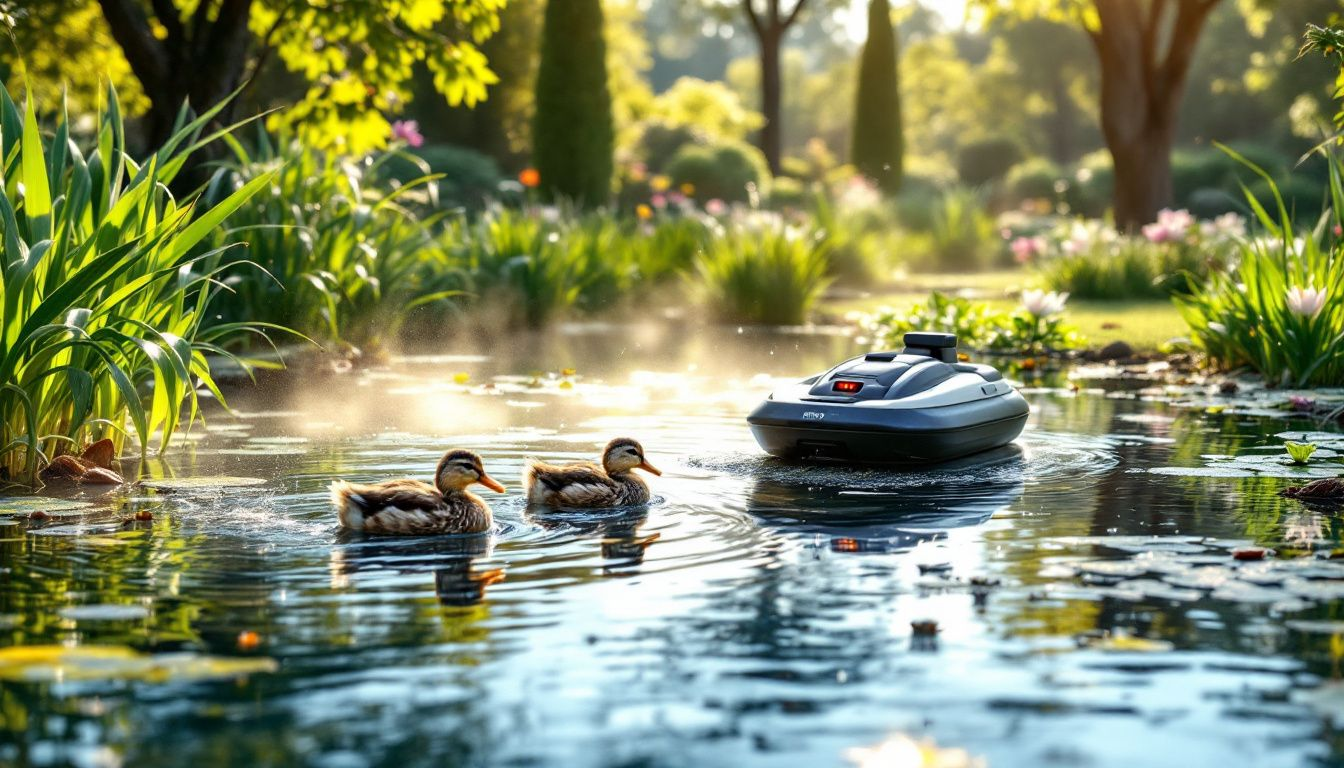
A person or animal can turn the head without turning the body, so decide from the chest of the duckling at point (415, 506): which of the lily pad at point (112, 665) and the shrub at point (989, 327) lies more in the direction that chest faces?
the shrub

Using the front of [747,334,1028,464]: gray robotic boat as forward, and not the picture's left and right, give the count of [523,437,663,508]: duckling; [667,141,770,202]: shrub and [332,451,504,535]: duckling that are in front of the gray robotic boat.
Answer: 2

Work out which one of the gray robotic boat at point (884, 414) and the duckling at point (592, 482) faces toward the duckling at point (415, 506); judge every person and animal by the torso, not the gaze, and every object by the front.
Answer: the gray robotic boat

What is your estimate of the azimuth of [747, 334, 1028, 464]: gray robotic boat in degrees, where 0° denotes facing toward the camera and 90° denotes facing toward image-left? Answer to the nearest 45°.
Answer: approximately 45°

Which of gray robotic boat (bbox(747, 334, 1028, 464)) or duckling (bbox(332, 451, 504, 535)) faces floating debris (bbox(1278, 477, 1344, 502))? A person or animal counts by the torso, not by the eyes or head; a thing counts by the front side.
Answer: the duckling

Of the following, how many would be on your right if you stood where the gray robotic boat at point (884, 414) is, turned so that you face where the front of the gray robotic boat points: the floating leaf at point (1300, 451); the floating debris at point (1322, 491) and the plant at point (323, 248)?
1

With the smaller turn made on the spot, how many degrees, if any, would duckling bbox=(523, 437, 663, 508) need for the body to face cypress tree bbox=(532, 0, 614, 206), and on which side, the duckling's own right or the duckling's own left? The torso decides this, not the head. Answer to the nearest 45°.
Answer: approximately 90° to the duckling's own left

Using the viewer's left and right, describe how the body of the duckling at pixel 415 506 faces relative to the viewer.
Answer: facing to the right of the viewer

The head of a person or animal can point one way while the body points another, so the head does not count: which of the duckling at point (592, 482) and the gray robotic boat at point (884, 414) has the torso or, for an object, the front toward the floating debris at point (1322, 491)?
the duckling

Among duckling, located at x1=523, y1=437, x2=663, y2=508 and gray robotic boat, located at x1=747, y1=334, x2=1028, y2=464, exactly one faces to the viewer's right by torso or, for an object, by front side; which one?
the duckling

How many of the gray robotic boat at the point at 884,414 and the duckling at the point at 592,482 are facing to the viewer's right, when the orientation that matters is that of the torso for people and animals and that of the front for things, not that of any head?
1

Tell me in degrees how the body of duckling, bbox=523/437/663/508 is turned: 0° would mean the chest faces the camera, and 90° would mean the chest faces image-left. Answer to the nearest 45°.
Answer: approximately 270°

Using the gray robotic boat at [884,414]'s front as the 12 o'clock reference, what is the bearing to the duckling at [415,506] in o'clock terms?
The duckling is roughly at 12 o'clock from the gray robotic boat.
